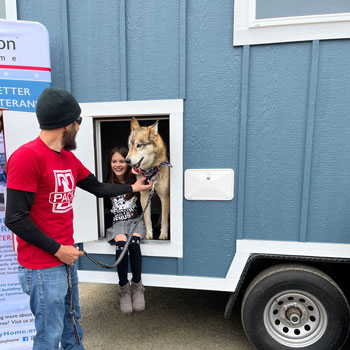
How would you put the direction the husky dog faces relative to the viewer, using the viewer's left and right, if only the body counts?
facing the viewer and to the left of the viewer

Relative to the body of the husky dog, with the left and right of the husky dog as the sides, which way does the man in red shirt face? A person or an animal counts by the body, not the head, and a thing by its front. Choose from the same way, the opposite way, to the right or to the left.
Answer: to the left

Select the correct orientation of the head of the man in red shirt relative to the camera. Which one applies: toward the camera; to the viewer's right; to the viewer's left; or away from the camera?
to the viewer's right

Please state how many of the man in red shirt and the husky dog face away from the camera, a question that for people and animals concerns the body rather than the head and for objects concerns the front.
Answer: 0

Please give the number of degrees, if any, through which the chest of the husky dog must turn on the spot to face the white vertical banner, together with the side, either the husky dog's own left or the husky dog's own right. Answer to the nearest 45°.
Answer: approximately 45° to the husky dog's own right

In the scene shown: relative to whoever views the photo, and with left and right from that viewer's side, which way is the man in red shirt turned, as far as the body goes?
facing the viewer and to the right of the viewer

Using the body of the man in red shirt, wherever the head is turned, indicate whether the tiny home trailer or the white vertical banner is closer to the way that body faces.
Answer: the tiny home trailer
